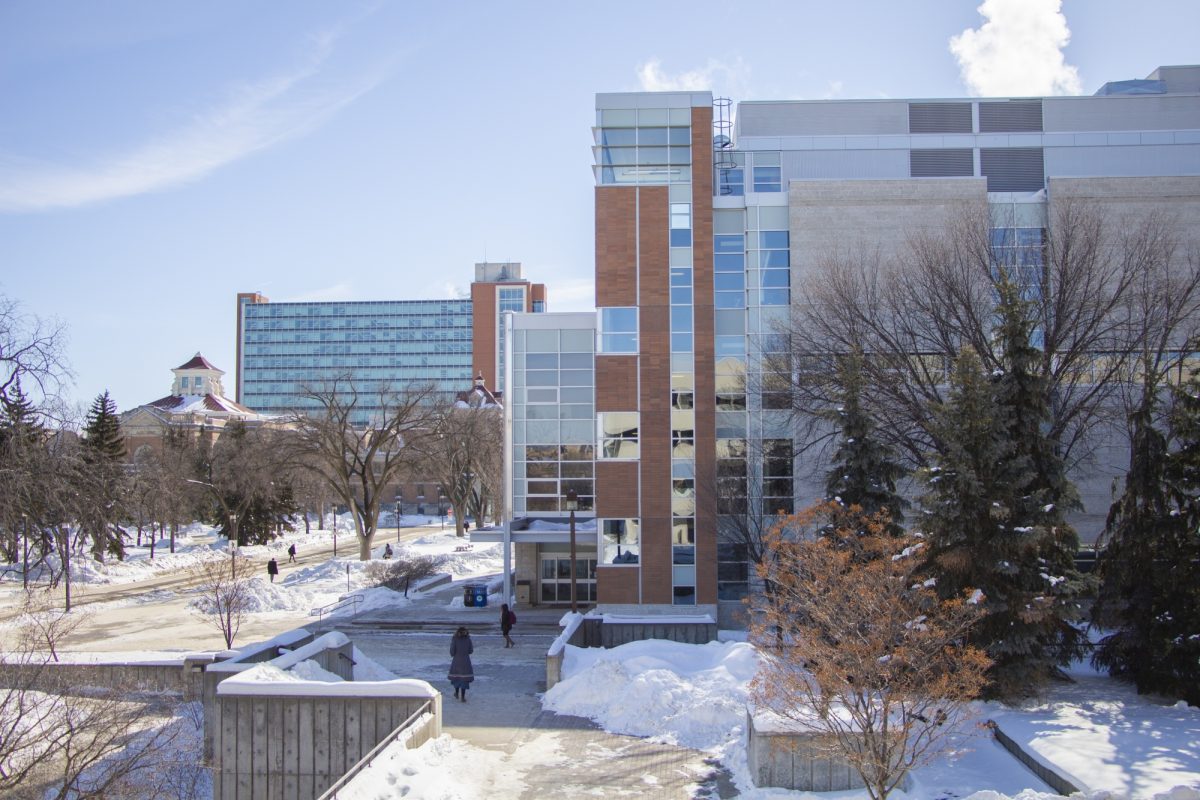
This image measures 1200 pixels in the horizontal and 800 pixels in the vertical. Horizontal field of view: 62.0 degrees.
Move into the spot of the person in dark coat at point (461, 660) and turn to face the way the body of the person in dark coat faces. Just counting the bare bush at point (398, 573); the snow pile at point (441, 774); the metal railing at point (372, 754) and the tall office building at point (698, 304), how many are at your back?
2

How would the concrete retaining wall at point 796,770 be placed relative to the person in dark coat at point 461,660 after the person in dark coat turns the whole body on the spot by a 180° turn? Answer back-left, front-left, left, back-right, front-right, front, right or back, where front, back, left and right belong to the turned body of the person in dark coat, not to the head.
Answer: front-left

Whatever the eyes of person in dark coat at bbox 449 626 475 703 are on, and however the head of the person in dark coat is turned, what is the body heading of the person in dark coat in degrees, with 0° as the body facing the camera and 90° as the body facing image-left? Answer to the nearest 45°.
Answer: approximately 180°

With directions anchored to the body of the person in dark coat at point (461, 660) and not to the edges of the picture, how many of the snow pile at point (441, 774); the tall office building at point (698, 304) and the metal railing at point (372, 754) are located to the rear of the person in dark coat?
2

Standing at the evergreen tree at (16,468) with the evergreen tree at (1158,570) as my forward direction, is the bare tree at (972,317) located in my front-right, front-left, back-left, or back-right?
front-left

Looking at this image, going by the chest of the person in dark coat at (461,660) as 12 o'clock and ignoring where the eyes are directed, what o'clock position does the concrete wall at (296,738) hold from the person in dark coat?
The concrete wall is roughly at 7 o'clock from the person in dark coat.

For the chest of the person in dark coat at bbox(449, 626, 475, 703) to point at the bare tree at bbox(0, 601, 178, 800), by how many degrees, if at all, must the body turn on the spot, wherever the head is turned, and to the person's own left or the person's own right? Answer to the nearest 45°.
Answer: approximately 135° to the person's own left

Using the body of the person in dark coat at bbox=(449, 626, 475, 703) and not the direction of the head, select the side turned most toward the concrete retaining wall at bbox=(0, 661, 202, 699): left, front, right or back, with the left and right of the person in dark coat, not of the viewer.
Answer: left

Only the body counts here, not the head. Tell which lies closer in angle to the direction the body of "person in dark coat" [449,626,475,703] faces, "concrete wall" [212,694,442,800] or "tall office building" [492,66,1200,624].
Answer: the tall office building

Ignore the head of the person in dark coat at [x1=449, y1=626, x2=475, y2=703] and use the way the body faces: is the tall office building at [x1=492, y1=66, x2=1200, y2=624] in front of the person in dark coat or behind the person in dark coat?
in front

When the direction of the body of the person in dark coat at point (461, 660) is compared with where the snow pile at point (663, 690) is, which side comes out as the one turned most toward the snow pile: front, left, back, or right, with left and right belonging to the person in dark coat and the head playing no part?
right

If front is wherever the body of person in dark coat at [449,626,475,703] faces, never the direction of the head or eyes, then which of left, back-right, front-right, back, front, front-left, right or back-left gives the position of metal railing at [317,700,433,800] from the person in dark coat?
back

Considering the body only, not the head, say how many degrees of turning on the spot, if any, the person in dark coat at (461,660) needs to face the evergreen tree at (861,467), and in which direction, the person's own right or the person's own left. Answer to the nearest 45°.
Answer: approximately 90° to the person's own right

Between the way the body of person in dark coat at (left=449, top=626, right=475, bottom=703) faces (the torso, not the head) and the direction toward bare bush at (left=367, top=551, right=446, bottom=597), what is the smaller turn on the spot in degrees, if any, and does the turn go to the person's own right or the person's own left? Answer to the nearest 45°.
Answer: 0° — they already face it
